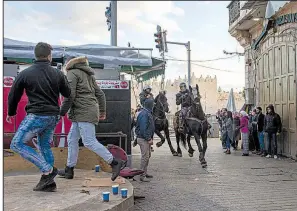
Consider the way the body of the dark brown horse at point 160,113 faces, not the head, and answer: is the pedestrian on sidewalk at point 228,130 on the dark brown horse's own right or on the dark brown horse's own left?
on the dark brown horse's own left

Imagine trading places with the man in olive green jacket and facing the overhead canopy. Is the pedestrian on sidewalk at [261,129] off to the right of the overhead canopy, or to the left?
right

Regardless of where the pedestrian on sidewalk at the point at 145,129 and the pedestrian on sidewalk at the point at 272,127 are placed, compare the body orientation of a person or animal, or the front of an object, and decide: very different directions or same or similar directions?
very different directions

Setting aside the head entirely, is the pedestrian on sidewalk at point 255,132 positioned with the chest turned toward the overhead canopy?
yes

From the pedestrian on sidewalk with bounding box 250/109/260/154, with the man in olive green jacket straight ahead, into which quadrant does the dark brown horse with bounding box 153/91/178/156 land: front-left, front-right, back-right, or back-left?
front-right

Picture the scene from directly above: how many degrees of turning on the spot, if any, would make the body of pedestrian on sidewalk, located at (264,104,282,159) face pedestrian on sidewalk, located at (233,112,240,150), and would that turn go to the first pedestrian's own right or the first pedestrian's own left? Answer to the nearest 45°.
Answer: approximately 90° to the first pedestrian's own right

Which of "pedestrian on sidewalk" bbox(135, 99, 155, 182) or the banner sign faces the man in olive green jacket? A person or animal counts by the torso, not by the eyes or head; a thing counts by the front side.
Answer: the banner sign

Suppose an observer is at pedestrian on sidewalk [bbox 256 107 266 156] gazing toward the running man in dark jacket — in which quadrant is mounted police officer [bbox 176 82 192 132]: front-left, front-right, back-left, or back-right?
front-right

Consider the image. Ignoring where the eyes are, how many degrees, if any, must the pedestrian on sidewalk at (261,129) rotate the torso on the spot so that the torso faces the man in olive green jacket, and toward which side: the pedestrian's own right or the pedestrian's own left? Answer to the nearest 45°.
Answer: approximately 90° to the pedestrian's own left

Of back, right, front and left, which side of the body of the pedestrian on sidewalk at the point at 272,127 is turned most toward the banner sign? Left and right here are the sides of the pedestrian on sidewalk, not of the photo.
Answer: front

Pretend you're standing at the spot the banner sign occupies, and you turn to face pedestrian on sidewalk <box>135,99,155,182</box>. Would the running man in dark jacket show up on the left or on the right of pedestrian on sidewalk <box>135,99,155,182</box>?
right

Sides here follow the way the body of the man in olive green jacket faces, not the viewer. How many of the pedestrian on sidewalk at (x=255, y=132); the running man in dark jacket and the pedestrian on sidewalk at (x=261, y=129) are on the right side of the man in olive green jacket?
2
